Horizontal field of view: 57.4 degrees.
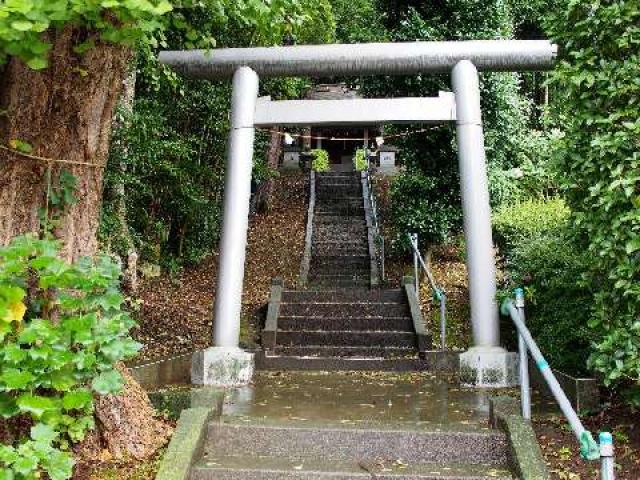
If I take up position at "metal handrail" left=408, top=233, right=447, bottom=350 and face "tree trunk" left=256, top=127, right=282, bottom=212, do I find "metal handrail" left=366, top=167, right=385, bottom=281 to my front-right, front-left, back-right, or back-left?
front-right

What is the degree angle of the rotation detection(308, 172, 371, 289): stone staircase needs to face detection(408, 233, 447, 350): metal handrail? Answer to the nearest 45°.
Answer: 0° — it already faces it

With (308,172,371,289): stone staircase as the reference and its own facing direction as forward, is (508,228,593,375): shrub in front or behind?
in front

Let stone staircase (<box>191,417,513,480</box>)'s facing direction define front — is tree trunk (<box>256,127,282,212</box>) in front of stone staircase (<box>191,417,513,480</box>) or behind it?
behind

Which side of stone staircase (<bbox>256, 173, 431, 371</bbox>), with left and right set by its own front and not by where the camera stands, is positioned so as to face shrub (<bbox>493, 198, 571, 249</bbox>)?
left

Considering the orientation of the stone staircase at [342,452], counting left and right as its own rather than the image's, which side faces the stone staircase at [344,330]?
back

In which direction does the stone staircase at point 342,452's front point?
toward the camera

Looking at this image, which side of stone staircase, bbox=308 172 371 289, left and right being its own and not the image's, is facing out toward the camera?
front

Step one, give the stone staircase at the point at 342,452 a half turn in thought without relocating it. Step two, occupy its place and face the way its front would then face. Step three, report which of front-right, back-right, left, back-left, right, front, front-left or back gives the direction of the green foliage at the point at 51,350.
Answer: back-left

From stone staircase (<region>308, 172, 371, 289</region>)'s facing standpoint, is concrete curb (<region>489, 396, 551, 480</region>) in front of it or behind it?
in front

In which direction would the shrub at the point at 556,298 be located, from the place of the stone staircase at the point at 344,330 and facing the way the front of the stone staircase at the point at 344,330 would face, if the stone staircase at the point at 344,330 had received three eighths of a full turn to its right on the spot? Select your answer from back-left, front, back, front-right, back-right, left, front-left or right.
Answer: back

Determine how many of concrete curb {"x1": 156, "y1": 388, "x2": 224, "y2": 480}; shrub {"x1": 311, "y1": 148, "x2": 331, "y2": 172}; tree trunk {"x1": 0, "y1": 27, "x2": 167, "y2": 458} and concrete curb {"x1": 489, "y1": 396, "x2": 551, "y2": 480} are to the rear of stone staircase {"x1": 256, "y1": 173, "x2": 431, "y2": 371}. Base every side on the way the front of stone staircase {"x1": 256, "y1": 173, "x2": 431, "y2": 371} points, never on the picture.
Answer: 1
